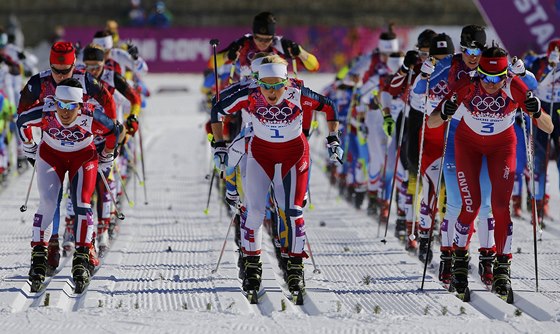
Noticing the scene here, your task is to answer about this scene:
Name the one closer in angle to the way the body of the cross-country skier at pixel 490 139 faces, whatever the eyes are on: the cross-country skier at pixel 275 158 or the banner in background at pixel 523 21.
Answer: the cross-country skier

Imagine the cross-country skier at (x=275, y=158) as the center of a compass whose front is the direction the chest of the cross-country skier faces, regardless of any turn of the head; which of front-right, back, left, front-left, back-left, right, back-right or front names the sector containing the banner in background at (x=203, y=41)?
back

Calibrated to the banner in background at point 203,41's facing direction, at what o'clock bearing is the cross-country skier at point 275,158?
The cross-country skier is roughly at 12 o'clock from the banner in background.

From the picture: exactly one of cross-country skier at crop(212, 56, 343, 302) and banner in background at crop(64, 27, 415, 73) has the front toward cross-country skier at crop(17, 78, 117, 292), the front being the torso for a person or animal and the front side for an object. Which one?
the banner in background

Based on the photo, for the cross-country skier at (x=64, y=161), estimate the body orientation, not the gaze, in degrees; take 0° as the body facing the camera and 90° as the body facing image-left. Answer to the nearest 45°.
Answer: approximately 0°

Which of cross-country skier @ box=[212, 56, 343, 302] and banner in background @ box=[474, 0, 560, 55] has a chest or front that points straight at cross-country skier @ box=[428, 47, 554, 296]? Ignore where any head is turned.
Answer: the banner in background

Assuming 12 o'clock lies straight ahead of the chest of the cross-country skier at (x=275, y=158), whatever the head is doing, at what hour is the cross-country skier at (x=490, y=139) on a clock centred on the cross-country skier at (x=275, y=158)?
the cross-country skier at (x=490, y=139) is roughly at 9 o'clock from the cross-country skier at (x=275, y=158).
